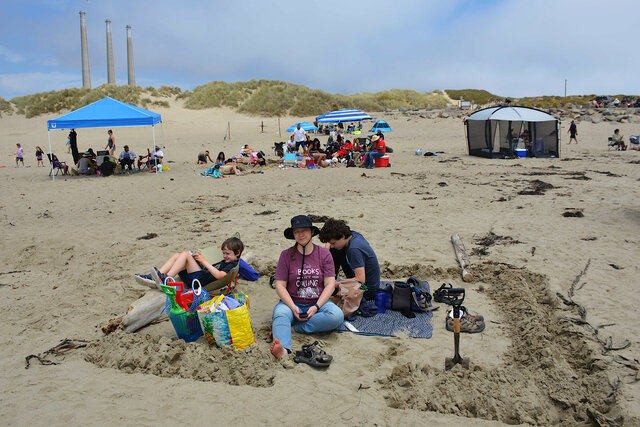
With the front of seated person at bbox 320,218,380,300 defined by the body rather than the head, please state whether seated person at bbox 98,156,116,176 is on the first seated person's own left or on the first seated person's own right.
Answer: on the first seated person's own right

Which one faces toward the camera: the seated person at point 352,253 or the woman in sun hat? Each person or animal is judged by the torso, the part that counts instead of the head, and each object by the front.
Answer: the woman in sun hat

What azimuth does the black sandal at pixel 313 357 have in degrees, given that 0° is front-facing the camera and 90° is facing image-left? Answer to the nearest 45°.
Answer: approximately 315°

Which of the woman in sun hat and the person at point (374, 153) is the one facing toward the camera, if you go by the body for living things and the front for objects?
the woman in sun hat

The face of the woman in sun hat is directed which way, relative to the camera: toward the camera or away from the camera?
toward the camera

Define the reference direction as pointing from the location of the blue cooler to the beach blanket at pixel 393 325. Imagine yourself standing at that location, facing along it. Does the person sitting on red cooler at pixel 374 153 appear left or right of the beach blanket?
right

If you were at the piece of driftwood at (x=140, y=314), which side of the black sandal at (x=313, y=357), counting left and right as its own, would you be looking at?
back

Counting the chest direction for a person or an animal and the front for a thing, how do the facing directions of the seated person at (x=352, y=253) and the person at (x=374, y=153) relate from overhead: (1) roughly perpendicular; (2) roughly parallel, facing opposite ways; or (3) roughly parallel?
roughly parallel

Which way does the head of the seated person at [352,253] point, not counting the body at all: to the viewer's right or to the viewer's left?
to the viewer's left

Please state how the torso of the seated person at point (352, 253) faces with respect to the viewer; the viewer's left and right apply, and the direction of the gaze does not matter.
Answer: facing to the left of the viewer

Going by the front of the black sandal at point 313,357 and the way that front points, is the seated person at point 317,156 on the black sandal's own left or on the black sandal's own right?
on the black sandal's own left

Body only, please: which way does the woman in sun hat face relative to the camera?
toward the camera
